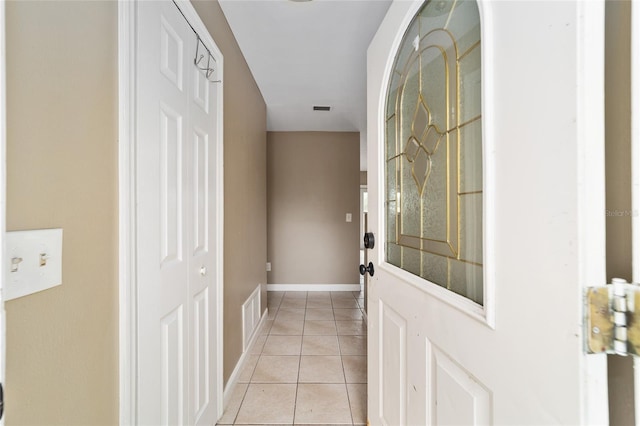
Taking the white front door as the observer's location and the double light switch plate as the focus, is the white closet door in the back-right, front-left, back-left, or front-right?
front-right

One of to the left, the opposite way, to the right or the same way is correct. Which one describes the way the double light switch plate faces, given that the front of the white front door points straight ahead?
the opposite way

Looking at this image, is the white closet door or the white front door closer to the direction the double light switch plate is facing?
the white front door

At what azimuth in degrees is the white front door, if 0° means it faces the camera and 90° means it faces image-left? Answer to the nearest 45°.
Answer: approximately 45°

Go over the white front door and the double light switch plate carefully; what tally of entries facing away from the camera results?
0

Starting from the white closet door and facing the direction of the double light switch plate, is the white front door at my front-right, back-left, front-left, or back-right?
front-left

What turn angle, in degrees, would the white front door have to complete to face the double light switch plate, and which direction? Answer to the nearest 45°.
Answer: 0° — it already faces it

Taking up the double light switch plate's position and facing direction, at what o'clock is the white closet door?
The white closet door is roughly at 9 o'clock from the double light switch plate.

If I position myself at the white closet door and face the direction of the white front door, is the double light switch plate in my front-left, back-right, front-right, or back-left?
front-right

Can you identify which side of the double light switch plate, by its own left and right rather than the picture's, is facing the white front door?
front
